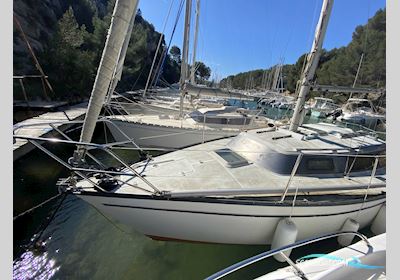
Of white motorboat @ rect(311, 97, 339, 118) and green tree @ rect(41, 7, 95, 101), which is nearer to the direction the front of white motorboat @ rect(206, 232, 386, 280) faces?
the green tree

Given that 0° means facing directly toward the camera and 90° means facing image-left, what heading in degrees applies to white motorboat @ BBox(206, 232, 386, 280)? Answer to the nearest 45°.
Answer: approximately 45°

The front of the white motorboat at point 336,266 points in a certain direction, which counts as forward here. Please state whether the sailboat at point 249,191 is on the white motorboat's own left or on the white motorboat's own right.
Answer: on the white motorboat's own right

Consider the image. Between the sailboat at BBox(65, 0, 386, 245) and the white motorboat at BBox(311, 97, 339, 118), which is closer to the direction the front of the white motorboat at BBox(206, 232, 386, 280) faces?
the sailboat

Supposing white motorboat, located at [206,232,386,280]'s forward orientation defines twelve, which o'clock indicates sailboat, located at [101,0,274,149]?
The sailboat is roughly at 3 o'clock from the white motorboat.

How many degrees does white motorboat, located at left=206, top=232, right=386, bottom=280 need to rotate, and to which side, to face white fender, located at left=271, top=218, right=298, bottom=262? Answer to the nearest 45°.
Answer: approximately 90° to its right

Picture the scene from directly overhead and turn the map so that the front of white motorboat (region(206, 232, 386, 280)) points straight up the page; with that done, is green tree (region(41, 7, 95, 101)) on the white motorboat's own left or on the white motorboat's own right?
on the white motorboat's own right

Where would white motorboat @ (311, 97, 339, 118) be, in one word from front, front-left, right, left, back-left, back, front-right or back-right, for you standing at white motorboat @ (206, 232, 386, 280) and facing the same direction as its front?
back-right

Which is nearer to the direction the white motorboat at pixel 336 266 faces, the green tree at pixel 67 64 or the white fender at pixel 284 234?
the green tree
